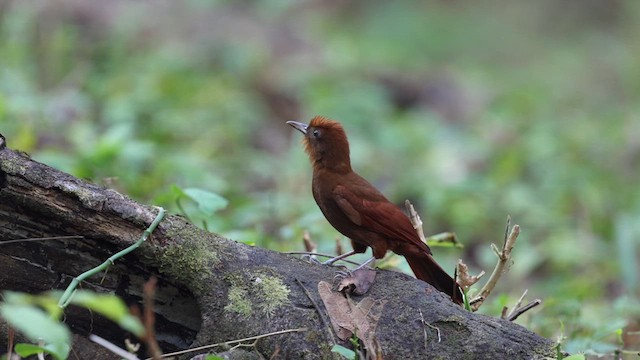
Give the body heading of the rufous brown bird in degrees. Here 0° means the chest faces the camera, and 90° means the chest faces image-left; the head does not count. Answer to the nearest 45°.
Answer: approximately 90°

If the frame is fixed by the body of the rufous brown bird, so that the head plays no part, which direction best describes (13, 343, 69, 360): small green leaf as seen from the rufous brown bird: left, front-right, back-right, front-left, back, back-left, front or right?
front-left

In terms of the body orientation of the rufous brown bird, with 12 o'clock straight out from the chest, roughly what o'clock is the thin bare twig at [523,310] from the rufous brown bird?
The thin bare twig is roughly at 6 o'clock from the rufous brown bird.

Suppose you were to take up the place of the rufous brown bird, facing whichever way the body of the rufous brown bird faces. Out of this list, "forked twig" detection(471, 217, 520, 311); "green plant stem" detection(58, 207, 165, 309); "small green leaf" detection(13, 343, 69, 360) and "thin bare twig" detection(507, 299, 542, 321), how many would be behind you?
2

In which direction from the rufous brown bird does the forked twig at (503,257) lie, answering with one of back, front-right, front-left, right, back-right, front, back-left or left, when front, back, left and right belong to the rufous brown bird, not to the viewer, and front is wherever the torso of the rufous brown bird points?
back

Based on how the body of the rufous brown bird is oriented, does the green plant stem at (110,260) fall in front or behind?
in front
